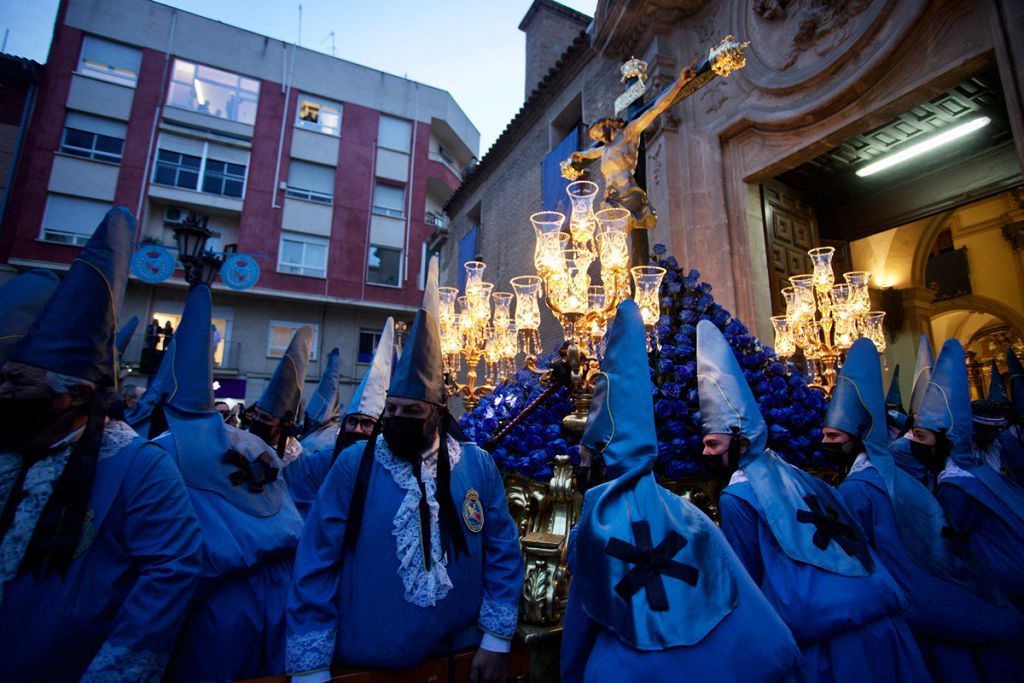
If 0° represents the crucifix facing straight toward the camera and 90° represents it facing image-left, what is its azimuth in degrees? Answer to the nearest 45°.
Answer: approximately 45°

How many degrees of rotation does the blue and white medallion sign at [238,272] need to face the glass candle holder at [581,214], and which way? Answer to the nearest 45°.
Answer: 0° — it already faces it

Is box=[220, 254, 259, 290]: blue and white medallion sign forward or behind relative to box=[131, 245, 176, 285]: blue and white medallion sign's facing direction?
behind

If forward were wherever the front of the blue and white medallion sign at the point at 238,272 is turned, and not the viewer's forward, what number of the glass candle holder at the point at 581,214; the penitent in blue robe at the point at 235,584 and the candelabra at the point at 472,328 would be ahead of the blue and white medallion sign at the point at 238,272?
3

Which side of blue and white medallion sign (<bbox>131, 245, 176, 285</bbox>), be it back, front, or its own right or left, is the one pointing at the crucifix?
front

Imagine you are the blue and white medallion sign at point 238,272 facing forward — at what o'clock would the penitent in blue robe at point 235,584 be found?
The penitent in blue robe is roughly at 12 o'clock from the blue and white medallion sign.

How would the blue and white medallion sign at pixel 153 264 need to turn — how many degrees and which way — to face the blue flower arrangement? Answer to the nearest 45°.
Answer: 0° — it already faces it

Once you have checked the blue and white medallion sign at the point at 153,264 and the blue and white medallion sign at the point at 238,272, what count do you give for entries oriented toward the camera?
2

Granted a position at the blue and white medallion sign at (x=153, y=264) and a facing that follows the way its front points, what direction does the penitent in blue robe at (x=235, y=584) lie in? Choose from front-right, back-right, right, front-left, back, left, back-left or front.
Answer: front
